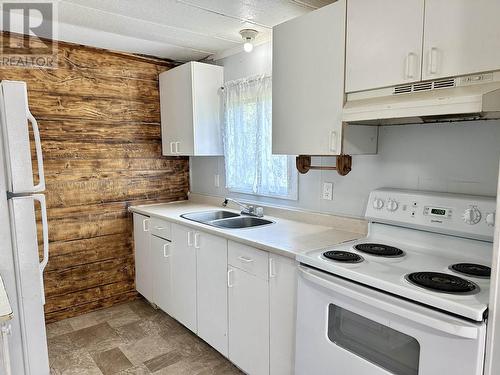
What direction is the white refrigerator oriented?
to the viewer's right

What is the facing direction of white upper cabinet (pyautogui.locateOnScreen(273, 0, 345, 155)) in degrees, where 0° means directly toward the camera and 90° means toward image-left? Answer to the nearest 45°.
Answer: approximately 45°

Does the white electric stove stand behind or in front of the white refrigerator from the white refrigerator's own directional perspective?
in front

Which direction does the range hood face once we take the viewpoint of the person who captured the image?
facing the viewer and to the left of the viewer

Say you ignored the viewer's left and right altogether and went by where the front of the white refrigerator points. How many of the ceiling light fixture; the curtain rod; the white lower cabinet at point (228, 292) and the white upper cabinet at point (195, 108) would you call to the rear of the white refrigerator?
0

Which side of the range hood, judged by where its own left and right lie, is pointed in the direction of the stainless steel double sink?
right

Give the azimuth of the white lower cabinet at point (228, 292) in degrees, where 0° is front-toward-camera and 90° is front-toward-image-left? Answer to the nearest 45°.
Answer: approximately 45°

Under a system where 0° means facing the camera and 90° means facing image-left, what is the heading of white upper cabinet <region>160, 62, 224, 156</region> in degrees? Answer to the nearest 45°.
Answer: approximately 45°

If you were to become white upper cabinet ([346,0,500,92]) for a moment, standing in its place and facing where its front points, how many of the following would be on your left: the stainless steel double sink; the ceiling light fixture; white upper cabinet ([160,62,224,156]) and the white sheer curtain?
0

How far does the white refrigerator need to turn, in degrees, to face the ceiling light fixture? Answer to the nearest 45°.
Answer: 0° — it already faces it

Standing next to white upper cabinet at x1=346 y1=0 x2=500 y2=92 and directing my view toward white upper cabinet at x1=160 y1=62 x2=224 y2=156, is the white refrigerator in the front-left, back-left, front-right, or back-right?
front-left

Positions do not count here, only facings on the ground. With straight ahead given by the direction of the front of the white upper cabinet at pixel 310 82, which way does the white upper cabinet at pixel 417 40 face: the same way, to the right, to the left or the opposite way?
the same way
